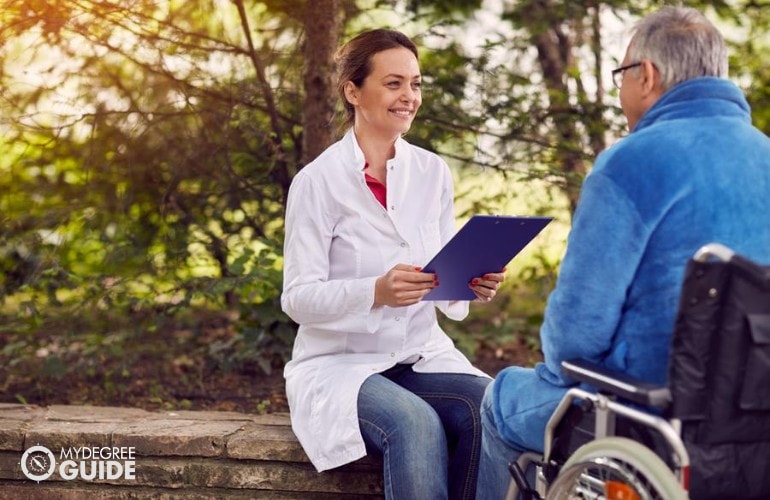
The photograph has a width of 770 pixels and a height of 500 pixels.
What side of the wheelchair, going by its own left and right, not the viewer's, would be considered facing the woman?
front

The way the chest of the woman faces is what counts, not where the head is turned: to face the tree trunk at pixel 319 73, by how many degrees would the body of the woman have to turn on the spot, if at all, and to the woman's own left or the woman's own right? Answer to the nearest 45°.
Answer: approximately 135° to the woman's own left

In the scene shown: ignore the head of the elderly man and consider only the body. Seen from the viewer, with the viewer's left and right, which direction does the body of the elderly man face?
facing away from the viewer and to the left of the viewer

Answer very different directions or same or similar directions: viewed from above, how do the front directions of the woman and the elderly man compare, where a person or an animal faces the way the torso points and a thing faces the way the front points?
very different directions

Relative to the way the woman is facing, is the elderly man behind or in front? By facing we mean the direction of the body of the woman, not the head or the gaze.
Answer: in front

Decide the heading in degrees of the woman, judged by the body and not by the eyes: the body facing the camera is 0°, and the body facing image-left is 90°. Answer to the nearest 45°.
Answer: approximately 315°

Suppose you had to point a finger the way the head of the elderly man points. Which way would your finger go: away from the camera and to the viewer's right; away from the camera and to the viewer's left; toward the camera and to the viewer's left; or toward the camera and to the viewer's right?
away from the camera and to the viewer's left

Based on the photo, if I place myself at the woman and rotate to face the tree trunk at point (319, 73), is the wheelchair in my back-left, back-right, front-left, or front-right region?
back-right

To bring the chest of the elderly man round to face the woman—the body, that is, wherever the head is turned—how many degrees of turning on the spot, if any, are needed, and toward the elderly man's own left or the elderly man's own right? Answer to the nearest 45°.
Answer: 0° — they already face them

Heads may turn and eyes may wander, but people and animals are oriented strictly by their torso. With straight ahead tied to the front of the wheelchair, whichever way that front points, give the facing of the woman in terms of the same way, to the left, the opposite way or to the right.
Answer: the opposite way

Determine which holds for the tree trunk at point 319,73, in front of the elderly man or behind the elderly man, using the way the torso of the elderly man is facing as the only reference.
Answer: in front

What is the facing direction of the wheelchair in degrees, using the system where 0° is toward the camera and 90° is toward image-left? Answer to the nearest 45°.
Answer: approximately 135°

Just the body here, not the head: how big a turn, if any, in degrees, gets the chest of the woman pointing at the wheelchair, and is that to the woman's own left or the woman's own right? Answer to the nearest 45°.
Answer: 0° — they already face it
